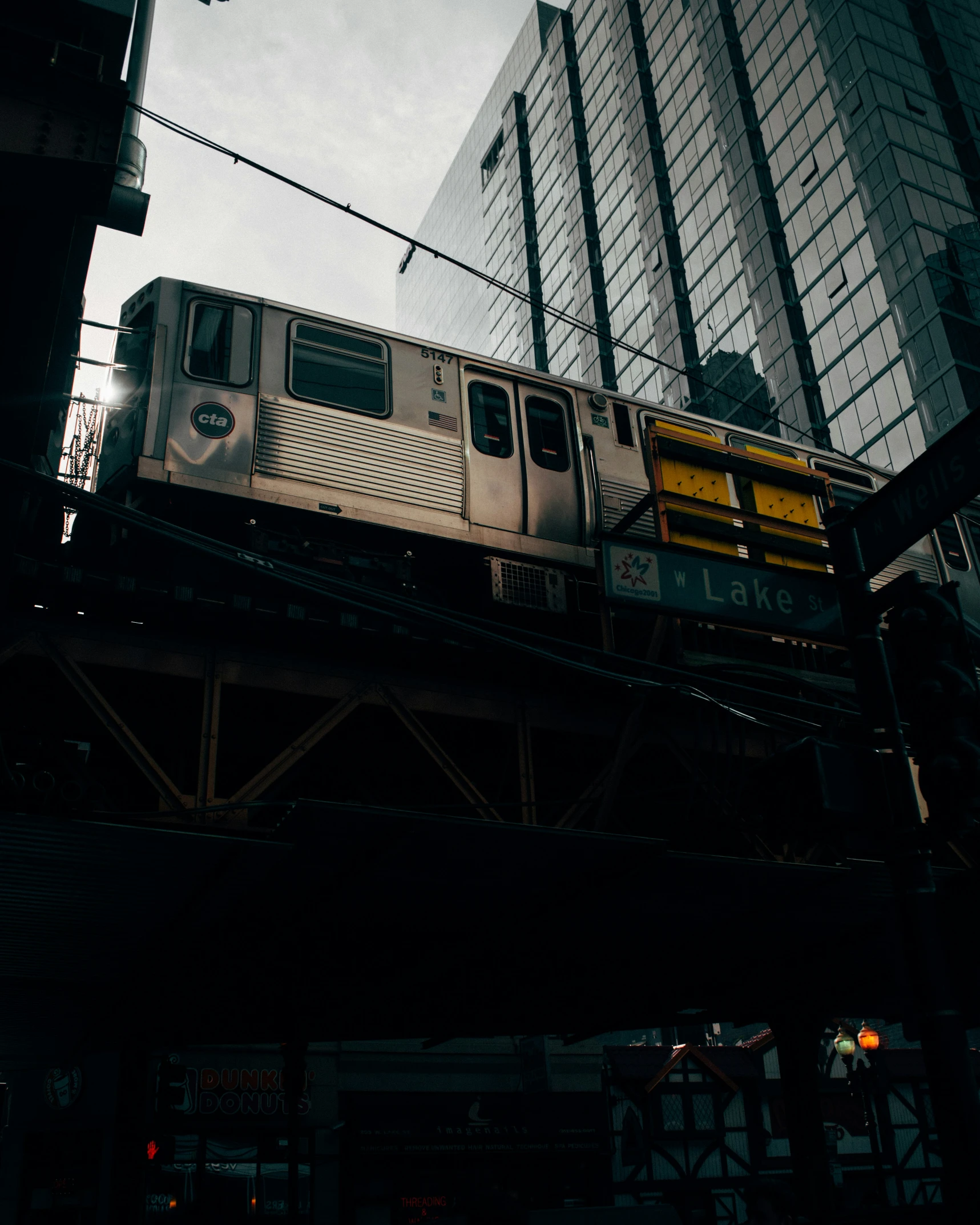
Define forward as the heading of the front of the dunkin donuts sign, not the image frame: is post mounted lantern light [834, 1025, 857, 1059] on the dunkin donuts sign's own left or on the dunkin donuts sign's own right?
on the dunkin donuts sign's own left

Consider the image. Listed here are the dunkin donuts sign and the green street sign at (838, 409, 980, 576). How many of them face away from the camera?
0

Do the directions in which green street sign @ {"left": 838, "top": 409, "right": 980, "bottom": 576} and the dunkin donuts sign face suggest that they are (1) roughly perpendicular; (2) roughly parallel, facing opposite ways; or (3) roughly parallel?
roughly perpendicular

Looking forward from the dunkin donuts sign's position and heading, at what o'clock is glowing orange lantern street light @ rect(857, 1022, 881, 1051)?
The glowing orange lantern street light is roughly at 10 o'clock from the dunkin donuts sign.

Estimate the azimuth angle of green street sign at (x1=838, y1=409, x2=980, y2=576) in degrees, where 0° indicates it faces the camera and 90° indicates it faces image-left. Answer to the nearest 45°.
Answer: approximately 45°

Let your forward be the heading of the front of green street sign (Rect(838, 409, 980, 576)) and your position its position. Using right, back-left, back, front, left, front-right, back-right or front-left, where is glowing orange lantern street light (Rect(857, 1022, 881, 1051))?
back-right

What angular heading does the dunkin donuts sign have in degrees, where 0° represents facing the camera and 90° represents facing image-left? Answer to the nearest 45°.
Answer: approximately 0°

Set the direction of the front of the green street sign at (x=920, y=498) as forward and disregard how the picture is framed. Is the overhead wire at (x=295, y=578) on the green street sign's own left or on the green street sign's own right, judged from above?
on the green street sign's own right
